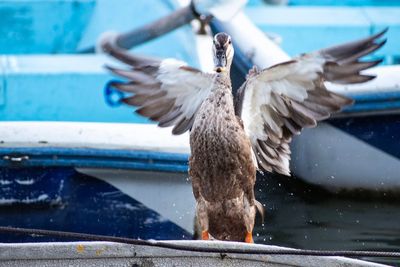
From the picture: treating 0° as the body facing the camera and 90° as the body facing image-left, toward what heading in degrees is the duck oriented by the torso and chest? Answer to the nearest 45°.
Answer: approximately 0°

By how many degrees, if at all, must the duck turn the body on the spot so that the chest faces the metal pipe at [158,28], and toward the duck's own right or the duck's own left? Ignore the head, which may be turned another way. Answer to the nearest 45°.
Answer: approximately 180°
